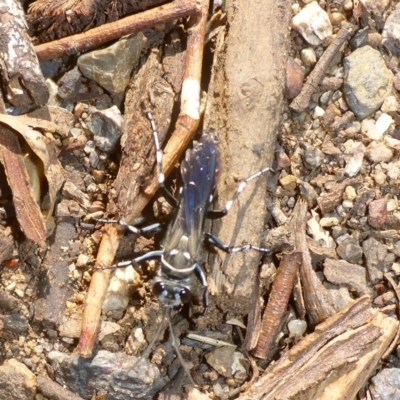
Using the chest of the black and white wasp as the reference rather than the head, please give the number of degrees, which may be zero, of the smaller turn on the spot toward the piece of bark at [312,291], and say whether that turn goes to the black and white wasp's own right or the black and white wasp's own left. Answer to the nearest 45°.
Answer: approximately 90° to the black and white wasp's own left

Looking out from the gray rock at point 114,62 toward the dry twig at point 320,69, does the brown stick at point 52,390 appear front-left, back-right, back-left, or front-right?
back-right

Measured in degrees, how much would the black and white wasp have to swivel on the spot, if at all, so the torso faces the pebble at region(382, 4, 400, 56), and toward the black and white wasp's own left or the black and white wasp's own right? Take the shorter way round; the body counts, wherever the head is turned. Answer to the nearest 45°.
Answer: approximately 135° to the black and white wasp's own left

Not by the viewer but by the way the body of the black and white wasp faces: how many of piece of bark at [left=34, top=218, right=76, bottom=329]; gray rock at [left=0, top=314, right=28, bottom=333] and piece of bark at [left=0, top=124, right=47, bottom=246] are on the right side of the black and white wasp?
3

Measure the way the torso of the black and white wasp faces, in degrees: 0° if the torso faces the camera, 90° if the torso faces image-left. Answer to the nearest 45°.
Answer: approximately 0°

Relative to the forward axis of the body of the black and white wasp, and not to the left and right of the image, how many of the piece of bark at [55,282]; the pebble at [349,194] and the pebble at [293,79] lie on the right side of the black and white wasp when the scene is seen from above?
1

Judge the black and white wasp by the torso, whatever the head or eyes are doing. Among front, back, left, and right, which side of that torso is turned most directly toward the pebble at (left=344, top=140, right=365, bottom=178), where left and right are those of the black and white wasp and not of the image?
left

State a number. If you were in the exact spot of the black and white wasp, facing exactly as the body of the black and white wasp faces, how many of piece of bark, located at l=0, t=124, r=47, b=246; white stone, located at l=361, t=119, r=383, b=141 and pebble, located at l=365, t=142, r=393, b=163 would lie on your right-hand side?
1

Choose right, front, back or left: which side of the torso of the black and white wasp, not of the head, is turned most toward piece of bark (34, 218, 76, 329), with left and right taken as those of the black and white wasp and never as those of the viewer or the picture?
right

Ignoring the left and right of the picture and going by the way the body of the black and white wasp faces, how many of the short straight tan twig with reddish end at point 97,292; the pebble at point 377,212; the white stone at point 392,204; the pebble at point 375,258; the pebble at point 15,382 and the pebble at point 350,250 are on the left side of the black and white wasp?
4

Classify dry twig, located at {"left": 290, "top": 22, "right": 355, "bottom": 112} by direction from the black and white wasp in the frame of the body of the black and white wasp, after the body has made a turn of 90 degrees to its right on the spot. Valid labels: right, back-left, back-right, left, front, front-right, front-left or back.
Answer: back-right

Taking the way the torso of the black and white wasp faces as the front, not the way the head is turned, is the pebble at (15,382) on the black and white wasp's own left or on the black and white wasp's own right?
on the black and white wasp's own right

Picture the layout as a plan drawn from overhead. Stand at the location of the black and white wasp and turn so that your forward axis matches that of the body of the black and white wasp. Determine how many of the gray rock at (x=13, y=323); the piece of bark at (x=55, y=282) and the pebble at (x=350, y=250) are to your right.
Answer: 2

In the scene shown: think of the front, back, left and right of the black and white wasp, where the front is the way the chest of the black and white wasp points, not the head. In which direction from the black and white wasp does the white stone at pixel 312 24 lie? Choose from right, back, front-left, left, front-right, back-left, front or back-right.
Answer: back-left

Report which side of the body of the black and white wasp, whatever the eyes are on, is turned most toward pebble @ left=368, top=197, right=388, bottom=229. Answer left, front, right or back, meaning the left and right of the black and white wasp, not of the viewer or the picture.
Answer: left
